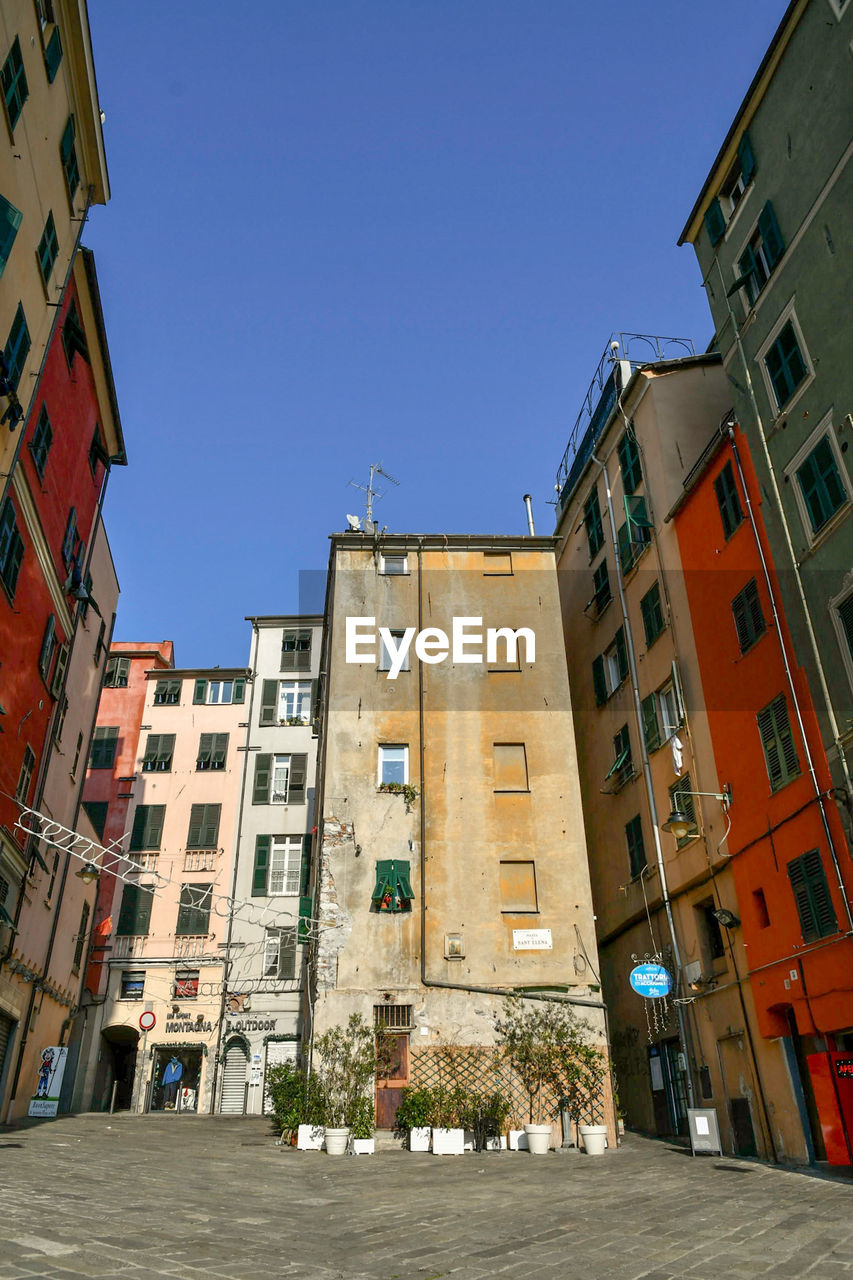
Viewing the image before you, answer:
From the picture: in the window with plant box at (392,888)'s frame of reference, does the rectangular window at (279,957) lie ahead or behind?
behind

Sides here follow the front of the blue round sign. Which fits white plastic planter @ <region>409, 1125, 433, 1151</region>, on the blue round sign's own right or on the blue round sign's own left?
on the blue round sign's own right

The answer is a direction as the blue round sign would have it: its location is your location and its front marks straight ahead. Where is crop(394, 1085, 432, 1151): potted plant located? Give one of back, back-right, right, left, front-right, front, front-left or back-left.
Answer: right

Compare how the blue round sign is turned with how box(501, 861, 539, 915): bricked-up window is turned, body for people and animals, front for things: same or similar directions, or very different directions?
same or similar directions

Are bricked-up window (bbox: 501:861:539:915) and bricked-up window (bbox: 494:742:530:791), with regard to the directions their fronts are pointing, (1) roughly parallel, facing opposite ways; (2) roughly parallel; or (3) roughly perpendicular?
roughly parallel

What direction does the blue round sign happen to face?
toward the camera

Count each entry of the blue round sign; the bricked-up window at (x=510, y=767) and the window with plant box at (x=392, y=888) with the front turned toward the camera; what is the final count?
3

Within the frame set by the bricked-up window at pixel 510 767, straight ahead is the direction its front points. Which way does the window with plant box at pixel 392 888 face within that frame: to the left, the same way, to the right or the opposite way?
the same way

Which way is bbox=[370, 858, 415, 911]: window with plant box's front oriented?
toward the camera

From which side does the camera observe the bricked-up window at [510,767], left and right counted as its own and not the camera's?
front

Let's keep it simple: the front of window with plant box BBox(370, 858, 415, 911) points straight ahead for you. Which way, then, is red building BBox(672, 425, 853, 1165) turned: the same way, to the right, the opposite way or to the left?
to the right

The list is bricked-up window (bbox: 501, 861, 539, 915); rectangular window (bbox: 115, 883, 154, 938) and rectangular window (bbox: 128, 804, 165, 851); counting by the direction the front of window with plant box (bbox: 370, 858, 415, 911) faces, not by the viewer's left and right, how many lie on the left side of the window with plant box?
1

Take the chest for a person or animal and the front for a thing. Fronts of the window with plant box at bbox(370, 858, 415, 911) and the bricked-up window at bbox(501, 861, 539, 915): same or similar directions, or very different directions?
same or similar directions

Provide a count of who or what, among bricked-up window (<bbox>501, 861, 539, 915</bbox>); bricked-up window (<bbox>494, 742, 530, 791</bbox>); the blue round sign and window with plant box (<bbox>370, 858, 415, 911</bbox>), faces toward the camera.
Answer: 4
